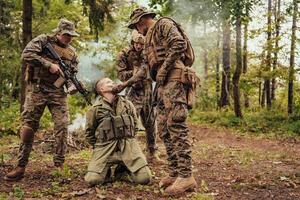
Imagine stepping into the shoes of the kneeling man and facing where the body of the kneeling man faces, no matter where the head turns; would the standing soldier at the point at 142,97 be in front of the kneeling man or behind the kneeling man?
behind

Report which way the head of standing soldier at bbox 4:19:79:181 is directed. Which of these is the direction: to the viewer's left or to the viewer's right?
to the viewer's right

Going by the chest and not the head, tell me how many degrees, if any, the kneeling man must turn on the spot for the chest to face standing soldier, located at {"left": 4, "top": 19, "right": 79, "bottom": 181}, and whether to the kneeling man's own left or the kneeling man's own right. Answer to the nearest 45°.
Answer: approximately 135° to the kneeling man's own right

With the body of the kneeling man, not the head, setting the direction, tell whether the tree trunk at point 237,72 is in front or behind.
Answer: behind

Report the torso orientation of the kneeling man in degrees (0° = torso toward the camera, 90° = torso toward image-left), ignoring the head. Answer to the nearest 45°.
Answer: approximately 0°

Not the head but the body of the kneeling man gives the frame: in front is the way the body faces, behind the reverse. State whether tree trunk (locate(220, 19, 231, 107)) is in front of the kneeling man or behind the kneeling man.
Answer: behind
